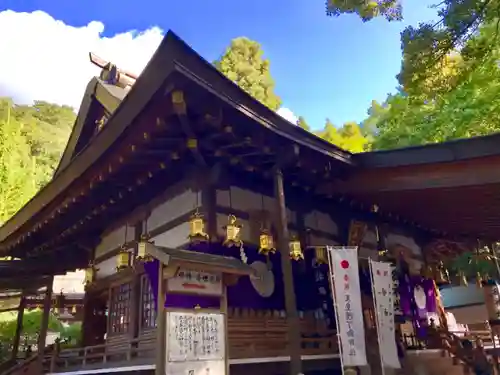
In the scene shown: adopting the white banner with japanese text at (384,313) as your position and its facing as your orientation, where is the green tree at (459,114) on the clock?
The green tree is roughly at 7 o'clock from the white banner with japanese text.

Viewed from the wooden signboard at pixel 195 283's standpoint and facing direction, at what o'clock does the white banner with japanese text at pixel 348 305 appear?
The white banner with japanese text is roughly at 8 o'clock from the wooden signboard.

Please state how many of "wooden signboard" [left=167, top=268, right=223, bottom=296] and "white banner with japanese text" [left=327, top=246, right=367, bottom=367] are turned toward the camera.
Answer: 2

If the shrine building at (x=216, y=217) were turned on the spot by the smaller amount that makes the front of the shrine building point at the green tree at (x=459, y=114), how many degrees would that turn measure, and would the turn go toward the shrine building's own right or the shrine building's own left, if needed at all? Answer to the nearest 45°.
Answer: approximately 90° to the shrine building's own left

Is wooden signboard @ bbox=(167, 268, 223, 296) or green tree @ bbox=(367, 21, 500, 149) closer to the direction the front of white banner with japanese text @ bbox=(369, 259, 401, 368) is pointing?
the wooden signboard

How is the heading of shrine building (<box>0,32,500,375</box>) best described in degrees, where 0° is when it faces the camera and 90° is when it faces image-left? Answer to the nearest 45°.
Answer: approximately 315°

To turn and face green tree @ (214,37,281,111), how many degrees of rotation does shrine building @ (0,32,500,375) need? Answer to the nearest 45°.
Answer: approximately 135° to its left

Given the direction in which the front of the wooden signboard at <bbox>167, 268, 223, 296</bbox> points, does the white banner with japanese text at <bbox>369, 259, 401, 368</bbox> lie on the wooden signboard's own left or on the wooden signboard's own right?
on the wooden signboard's own left

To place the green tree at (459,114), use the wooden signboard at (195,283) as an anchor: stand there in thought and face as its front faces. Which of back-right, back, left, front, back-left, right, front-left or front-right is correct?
back-left
